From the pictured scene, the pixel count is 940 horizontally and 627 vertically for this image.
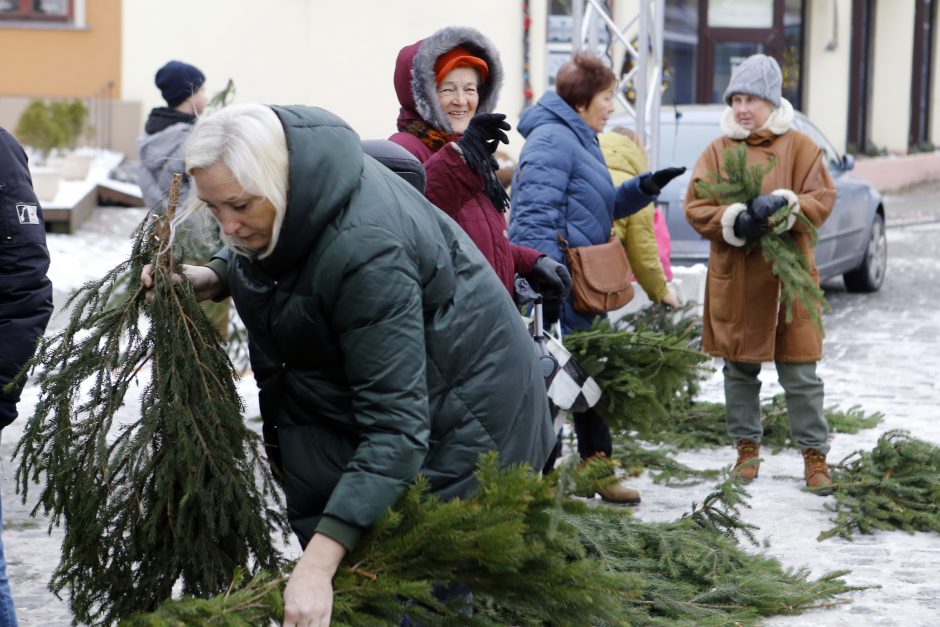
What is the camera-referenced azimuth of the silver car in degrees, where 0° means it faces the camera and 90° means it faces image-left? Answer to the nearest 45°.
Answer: approximately 225°

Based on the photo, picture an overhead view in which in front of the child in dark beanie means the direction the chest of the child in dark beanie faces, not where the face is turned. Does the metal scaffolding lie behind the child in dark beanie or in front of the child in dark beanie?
in front

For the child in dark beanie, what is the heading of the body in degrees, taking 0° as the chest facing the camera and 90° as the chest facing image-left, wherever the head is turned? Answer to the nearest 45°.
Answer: approximately 225°

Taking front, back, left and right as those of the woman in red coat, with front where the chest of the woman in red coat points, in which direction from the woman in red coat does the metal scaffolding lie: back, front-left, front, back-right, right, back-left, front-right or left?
back-left

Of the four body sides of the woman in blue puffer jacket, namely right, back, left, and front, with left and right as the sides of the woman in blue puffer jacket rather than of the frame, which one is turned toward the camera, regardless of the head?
right

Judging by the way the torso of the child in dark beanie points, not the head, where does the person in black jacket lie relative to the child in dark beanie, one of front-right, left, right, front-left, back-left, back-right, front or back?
back-right

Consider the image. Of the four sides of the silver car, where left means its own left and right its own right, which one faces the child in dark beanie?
back

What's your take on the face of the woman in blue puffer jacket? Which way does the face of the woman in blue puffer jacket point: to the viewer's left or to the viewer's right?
to the viewer's right

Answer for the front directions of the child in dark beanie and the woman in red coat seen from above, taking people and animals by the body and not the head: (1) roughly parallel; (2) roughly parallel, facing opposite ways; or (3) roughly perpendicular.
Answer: roughly perpendicular

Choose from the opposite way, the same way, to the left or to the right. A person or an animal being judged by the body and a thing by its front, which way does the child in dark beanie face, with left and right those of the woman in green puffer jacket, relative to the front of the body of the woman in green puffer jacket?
the opposite way

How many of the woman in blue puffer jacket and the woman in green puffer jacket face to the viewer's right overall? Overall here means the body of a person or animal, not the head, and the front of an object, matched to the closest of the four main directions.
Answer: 1

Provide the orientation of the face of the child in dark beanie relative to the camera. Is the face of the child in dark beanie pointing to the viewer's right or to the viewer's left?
to the viewer's right

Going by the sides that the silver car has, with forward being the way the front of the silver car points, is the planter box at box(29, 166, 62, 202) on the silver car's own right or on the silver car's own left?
on the silver car's own left

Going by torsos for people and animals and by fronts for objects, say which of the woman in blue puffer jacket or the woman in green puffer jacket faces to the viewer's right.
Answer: the woman in blue puffer jacket
